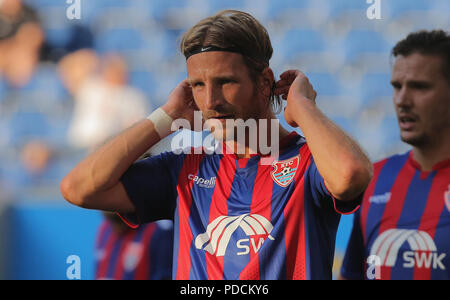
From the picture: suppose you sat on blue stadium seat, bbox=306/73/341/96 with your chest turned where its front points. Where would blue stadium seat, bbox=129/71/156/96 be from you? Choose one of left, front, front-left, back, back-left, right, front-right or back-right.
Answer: right

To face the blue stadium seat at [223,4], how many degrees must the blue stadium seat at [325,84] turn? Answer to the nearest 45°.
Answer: approximately 90° to its right

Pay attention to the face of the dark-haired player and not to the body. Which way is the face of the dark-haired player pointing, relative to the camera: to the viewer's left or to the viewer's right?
to the viewer's left

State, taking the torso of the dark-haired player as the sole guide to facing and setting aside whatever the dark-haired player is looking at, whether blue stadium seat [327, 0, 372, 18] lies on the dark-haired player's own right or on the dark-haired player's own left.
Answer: on the dark-haired player's own right

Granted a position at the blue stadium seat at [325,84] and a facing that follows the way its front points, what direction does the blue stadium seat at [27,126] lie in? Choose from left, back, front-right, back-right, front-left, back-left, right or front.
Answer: right

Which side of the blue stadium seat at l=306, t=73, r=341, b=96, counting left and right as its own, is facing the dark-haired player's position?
front

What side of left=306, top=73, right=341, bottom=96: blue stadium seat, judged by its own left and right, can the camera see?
front

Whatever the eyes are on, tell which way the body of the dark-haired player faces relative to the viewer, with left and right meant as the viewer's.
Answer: facing the viewer and to the left of the viewer

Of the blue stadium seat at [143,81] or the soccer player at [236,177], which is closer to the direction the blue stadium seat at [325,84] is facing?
the soccer player

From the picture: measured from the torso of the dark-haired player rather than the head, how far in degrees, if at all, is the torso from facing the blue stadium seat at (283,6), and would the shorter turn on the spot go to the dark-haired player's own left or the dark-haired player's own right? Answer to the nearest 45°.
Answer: approximately 135° to the dark-haired player's own right

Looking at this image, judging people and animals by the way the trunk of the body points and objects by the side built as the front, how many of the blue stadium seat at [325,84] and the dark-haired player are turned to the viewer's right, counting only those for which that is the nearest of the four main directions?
0

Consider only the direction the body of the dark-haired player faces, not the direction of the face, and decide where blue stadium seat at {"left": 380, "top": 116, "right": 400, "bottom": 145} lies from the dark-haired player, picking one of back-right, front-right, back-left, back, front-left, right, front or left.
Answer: back-right
